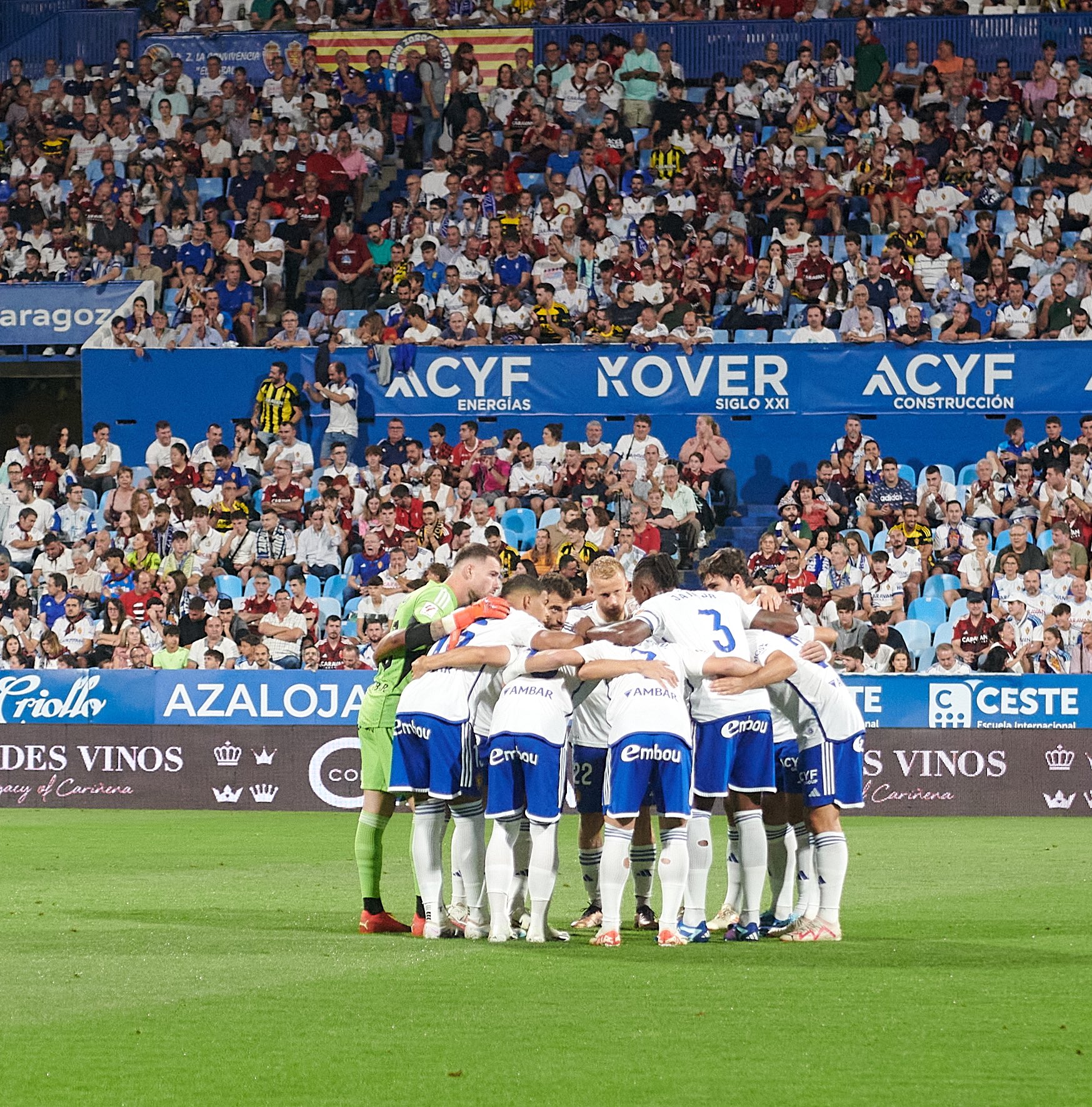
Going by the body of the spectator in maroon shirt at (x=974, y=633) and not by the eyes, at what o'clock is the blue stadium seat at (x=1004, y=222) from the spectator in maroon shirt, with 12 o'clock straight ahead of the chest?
The blue stadium seat is roughly at 6 o'clock from the spectator in maroon shirt.

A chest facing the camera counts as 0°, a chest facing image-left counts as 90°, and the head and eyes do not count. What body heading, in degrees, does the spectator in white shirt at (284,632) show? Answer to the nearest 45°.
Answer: approximately 0°

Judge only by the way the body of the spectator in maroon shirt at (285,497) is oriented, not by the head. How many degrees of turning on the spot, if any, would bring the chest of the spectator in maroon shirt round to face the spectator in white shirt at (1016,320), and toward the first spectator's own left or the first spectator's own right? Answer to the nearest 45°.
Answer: approximately 90° to the first spectator's own left

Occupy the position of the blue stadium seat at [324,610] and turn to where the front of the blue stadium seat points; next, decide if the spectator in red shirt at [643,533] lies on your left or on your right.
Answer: on your left

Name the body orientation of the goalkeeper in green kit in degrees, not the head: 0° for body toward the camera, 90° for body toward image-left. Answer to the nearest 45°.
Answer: approximately 270°

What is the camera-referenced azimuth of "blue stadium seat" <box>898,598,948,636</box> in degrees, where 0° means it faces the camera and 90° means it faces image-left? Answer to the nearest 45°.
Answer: approximately 0°

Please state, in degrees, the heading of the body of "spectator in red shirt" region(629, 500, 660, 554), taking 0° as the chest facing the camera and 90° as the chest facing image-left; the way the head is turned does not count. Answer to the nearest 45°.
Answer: approximately 45°

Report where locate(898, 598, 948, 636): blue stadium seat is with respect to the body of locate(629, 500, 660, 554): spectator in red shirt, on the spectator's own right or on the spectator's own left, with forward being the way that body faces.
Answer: on the spectator's own left

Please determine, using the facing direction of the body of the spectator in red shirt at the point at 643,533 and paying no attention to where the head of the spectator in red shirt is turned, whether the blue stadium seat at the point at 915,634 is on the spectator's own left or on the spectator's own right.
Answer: on the spectator's own left
